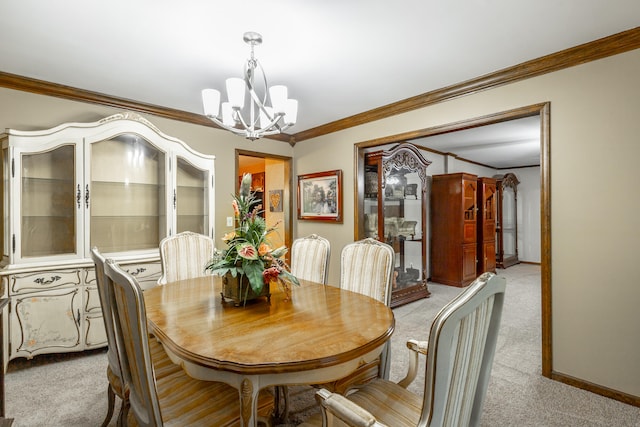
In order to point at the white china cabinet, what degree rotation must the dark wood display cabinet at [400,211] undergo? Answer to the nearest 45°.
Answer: approximately 90° to its right

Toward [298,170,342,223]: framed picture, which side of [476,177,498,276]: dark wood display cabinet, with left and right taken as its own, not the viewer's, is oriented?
right

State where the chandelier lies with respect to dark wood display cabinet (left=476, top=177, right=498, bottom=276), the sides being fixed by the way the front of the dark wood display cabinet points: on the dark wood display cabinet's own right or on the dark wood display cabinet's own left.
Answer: on the dark wood display cabinet's own right

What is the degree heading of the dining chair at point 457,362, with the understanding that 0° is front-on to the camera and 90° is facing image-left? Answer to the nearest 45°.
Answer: approximately 135°

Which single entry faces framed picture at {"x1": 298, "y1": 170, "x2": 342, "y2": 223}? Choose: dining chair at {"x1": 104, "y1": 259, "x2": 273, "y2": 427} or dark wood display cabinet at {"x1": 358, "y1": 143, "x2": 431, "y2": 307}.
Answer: the dining chair

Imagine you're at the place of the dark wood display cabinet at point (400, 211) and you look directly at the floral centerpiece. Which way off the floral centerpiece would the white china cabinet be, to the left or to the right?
right

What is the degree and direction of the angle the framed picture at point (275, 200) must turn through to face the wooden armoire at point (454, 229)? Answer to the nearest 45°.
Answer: approximately 135° to its left

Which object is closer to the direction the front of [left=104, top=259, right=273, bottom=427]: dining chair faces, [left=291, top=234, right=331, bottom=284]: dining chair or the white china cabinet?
the dining chair

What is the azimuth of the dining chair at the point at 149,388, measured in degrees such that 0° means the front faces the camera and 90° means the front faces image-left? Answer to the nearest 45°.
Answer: approximately 225°
